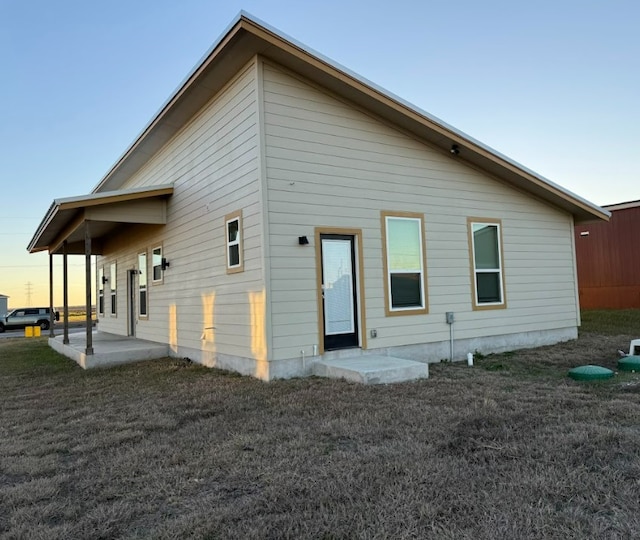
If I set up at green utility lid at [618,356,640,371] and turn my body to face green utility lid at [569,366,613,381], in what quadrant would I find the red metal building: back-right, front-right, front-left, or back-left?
back-right

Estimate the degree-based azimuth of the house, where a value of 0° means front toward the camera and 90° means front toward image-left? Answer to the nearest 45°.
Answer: approximately 45°

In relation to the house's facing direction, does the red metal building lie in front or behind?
behind

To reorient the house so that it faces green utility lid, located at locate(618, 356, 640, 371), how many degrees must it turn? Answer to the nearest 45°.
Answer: approximately 135° to its left
